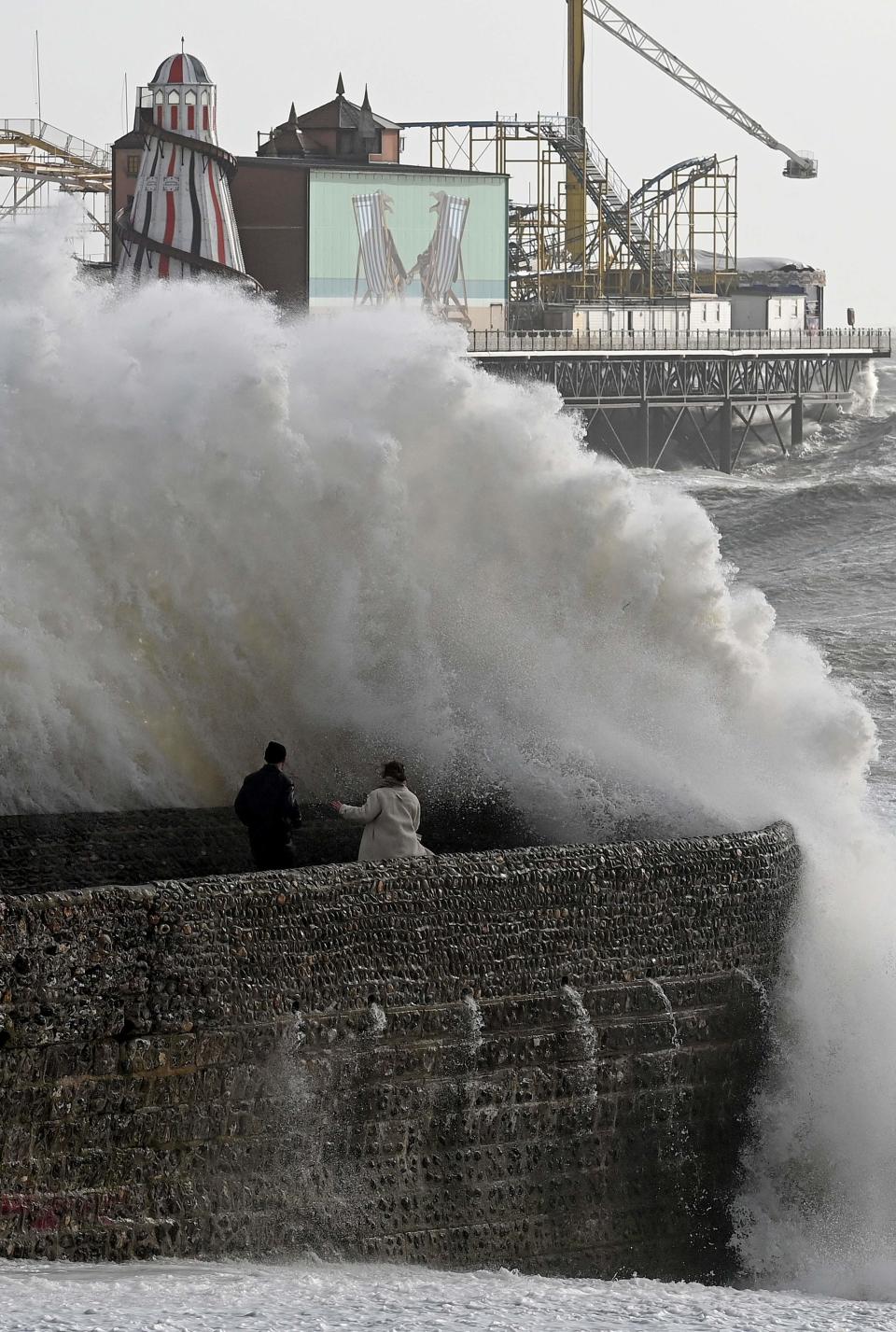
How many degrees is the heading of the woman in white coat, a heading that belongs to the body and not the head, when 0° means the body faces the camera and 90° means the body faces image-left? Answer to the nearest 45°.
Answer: approximately 135°
